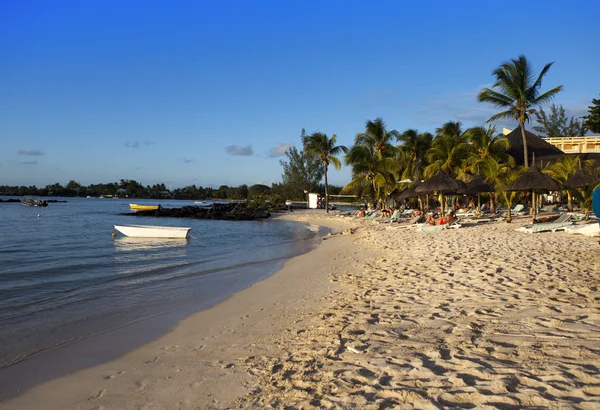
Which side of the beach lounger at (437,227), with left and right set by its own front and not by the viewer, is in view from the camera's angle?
left

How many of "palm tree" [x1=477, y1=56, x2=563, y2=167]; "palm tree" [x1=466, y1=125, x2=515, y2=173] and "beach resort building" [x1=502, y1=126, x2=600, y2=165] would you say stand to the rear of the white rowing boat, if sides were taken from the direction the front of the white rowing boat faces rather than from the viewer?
3

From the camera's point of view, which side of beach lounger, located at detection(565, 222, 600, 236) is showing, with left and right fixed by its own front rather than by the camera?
left

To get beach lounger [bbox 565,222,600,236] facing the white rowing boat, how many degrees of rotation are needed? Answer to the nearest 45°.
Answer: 0° — it already faces it

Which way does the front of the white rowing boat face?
to the viewer's left

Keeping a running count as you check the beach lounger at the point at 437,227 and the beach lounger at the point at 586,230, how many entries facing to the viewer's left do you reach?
2

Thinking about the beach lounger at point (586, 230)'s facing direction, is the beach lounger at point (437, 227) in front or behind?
in front

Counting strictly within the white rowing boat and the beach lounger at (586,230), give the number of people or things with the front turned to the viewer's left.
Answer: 2

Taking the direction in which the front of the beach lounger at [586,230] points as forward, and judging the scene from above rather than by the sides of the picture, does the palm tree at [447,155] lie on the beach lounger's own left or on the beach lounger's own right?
on the beach lounger's own right

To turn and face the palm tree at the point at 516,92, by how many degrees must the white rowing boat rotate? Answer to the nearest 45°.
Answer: approximately 180°

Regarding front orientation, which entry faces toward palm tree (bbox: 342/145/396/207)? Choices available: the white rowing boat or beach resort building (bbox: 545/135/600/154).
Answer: the beach resort building

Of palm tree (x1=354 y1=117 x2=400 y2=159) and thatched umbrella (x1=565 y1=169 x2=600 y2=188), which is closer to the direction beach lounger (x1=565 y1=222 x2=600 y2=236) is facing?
the palm tree

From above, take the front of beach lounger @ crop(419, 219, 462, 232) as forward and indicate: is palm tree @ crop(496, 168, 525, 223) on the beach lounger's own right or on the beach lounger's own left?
on the beach lounger's own right
